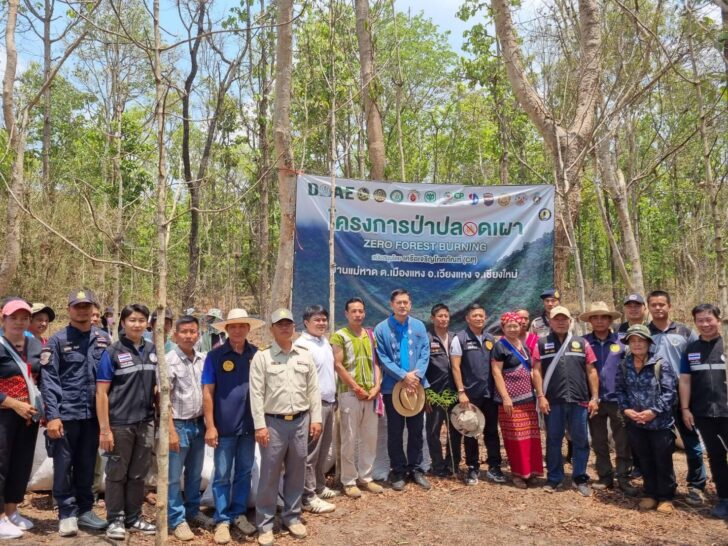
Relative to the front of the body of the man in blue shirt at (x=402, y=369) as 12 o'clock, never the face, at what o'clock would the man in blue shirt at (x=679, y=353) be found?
the man in blue shirt at (x=679, y=353) is roughly at 9 o'clock from the man in blue shirt at (x=402, y=369).

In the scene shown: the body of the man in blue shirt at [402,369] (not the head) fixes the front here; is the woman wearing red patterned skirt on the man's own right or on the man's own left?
on the man's own left

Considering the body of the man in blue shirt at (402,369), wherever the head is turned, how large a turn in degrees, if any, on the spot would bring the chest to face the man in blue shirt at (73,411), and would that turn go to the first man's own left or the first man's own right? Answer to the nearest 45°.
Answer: approximately 45° to the first man's own right

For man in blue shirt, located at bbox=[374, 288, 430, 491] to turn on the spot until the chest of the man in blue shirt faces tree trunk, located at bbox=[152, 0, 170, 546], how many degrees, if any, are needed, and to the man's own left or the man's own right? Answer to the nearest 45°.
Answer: approximately 45° to the man's own right

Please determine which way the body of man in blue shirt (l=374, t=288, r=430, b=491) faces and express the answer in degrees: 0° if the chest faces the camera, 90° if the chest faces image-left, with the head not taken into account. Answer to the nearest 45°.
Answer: approximately 0°
